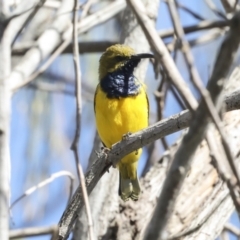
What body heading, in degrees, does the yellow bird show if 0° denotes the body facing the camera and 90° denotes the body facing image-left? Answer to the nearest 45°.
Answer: approximately 0°

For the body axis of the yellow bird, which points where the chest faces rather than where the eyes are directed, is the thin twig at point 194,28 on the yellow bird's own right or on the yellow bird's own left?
on the yellow bird's own left
